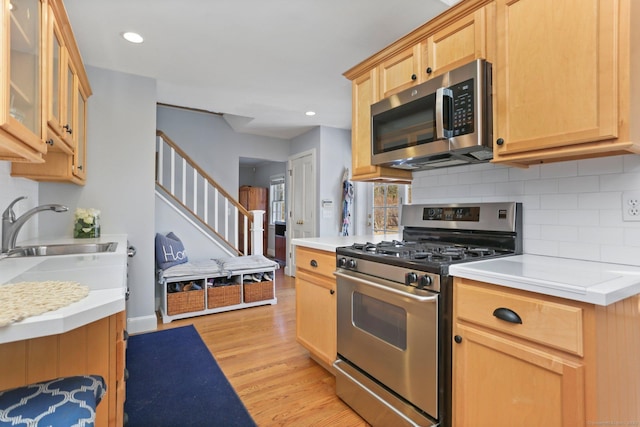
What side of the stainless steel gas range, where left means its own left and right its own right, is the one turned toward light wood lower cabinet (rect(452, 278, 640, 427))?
left

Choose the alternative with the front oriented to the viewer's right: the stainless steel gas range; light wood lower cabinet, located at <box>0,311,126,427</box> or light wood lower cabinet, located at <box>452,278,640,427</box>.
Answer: light wood lower cabinet, located at <box>0,311,126,427</box>

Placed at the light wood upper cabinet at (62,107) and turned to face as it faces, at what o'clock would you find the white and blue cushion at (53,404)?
The white and blue cushion is roughly at 3 o'clock from the light wood upper cabinet.

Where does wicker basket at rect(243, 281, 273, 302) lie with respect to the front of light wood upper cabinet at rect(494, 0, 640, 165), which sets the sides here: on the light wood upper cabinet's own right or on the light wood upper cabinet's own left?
on the light wood upper cabinet's own right

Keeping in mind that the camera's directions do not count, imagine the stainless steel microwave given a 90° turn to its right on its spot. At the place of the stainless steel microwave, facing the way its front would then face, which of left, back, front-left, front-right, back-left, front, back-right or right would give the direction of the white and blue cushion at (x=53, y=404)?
left

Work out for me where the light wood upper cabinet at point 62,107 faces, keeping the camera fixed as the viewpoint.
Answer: facing to the right of the viewer

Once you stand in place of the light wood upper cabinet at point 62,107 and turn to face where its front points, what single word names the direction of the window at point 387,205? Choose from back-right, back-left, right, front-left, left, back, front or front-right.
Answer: front

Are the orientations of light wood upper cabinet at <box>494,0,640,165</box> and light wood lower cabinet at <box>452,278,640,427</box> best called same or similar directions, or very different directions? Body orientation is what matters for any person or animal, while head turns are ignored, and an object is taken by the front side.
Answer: same or similar directions

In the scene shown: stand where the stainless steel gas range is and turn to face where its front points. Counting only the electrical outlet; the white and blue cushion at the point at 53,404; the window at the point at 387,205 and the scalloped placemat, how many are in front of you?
2

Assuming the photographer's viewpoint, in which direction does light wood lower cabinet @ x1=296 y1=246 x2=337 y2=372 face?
facing the viewer and to the left of the viewer

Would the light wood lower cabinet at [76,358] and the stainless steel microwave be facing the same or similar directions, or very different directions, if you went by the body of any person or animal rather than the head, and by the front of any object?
very different directions

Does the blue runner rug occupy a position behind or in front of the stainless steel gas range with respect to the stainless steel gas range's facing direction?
in front
